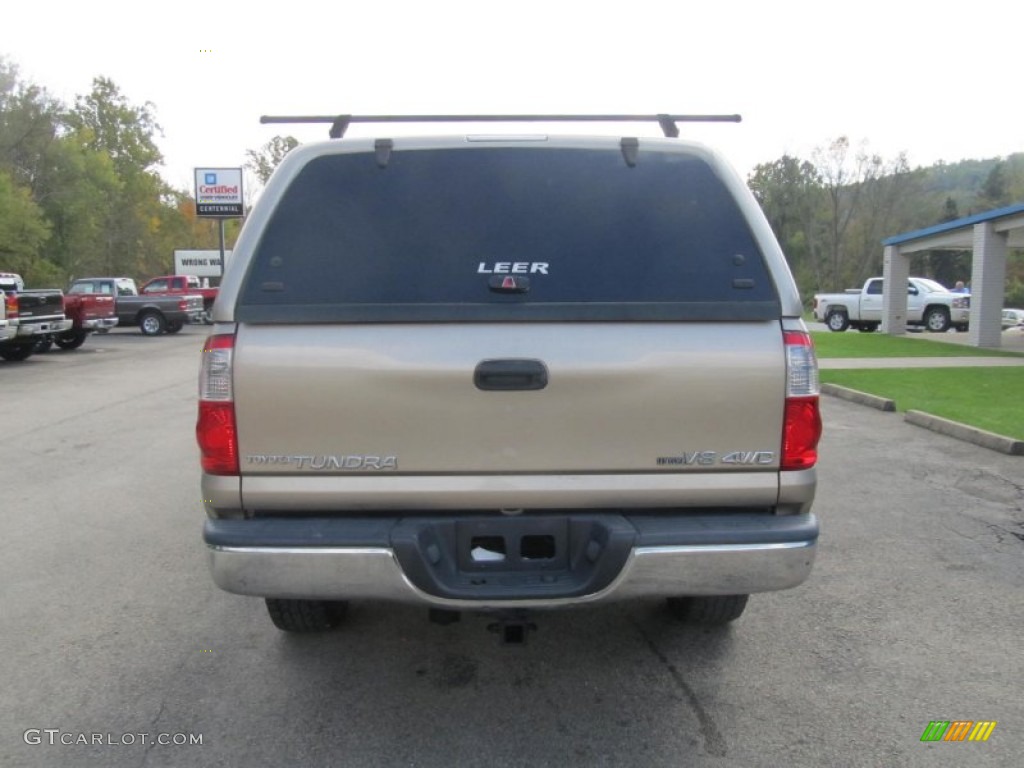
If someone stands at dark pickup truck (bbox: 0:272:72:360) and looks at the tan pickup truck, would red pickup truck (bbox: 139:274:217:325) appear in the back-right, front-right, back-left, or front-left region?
back-left

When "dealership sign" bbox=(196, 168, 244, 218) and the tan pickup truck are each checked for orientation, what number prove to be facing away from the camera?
1

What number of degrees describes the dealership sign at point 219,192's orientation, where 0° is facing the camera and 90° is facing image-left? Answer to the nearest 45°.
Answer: approximately 0°

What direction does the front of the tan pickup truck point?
away from the camera

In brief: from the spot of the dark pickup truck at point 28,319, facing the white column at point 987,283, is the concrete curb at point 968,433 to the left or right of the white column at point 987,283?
right

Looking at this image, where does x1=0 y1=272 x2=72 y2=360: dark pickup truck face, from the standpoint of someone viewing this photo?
facing away from the viewer and to the left of the viewer
